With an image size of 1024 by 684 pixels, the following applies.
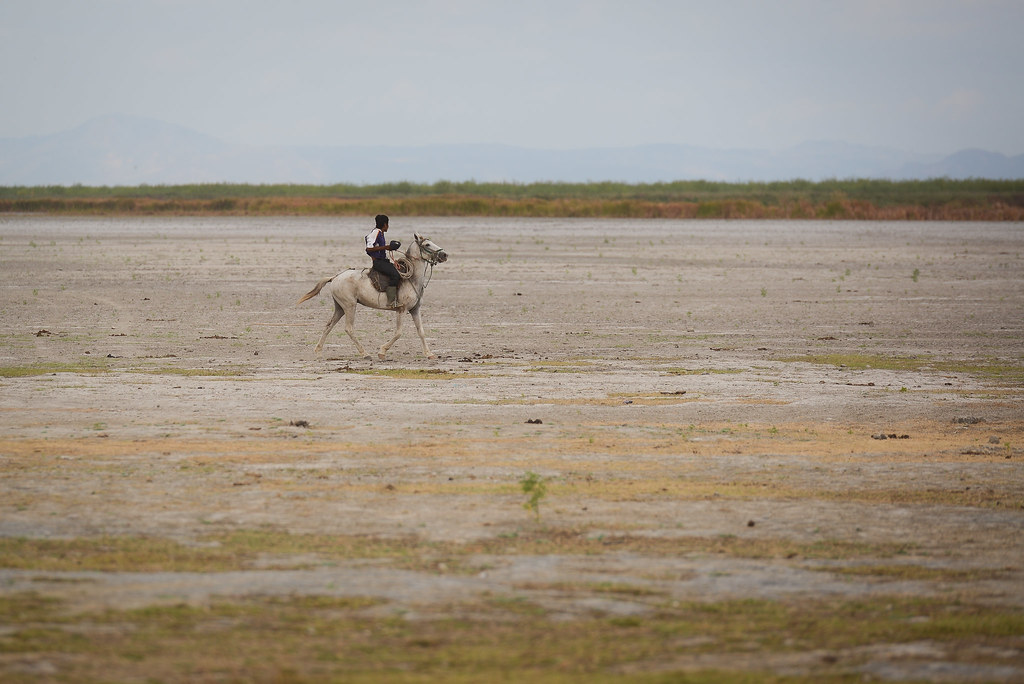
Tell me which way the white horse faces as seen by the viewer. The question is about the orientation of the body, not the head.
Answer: to the viewer's right

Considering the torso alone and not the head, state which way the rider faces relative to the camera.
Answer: to the viewer's right

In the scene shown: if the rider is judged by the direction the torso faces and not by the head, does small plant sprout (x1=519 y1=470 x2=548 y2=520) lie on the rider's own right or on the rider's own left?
on the rider's own right

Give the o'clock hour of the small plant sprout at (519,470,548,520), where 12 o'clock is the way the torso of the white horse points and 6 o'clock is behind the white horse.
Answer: The small plant sprout is roughly at 3 o'clock from the white horse.
